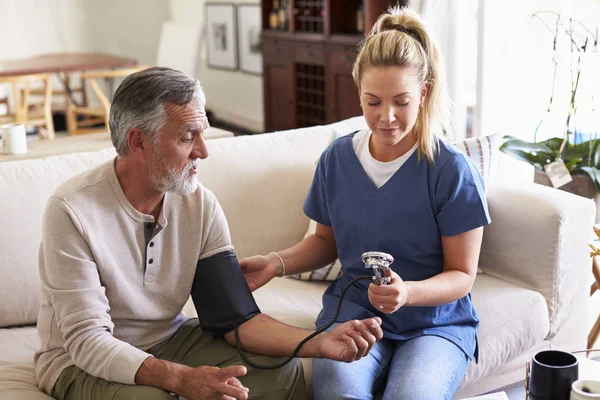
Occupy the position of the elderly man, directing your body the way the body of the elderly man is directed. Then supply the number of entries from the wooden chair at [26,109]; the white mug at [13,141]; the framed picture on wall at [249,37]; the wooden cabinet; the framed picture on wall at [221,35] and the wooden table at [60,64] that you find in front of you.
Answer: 0

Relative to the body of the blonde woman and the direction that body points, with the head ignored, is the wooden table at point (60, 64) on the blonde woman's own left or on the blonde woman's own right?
on the blonde woman's own right

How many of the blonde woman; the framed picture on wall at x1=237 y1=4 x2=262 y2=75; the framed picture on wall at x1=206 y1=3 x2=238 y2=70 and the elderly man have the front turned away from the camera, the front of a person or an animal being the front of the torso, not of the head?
0

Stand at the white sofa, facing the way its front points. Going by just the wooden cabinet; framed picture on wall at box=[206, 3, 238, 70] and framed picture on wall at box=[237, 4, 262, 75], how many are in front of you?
0

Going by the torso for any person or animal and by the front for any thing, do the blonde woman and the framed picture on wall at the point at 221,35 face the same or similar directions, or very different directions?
same or similar directions

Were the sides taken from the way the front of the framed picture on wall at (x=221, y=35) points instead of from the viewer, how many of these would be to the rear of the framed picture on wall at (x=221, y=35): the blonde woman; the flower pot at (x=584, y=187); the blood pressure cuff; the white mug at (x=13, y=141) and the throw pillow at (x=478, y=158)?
0

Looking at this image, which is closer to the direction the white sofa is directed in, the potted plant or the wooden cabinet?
the potted plant

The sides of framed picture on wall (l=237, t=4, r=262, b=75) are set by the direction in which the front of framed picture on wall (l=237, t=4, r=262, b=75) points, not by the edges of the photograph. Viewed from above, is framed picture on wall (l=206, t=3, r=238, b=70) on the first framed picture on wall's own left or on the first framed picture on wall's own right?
on the first framed picture on wall's own right

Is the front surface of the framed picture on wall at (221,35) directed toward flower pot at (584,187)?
no

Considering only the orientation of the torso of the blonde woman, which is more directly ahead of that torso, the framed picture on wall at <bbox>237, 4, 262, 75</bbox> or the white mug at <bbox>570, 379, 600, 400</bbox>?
the white mug

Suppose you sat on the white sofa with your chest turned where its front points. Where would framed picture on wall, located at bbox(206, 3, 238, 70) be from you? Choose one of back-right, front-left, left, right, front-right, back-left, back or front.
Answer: back-left

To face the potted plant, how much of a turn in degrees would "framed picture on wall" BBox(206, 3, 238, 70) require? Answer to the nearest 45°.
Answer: approximately 45° to its left

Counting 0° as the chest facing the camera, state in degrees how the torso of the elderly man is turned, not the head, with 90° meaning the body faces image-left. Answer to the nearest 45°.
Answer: approximately 315°

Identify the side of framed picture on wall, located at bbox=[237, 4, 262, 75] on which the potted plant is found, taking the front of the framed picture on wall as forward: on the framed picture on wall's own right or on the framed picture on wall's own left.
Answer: on the framed picture on wall's own left

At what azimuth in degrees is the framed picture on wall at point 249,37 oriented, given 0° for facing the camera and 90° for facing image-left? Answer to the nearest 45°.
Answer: approximately 45°

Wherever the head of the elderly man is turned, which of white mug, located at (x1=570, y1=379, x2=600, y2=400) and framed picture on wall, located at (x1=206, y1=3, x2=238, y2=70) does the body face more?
the white mug

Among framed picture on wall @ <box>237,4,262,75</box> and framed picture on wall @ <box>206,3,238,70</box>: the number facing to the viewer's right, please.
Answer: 0

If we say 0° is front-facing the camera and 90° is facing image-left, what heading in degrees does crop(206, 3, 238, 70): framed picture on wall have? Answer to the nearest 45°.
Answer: approximately 45°

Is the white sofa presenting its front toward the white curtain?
no

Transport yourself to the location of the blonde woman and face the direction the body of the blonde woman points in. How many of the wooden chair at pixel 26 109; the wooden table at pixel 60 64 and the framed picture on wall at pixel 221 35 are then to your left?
0
